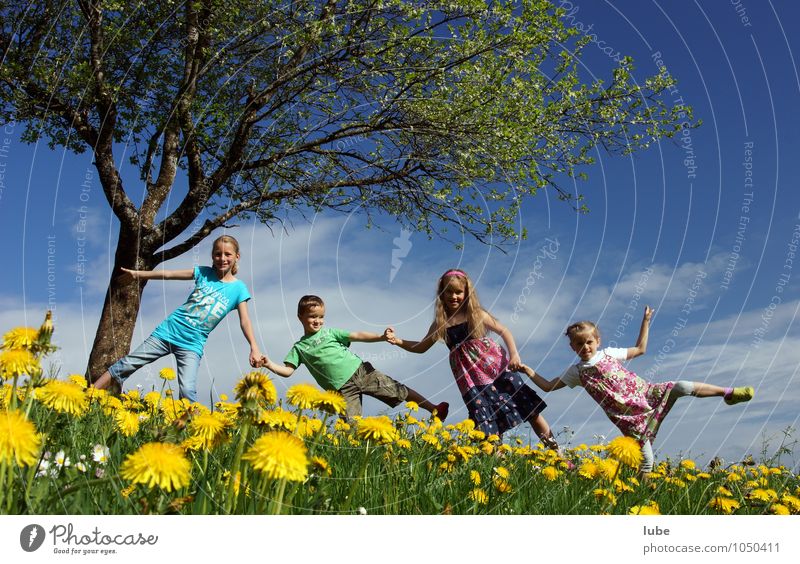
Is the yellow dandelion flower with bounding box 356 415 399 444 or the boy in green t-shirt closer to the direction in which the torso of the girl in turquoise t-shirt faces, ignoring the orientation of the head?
the yellow dandelion flower

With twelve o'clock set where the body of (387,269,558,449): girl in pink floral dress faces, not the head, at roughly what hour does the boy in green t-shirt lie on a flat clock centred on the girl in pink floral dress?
The boy in green t-shirt is roughly at 3 o'clock from the girl in pink floral dress.

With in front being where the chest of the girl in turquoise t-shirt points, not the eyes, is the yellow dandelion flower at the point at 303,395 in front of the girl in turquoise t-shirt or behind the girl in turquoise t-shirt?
in front

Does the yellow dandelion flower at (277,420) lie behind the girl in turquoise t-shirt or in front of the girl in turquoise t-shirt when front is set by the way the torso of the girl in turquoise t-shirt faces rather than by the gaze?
in front

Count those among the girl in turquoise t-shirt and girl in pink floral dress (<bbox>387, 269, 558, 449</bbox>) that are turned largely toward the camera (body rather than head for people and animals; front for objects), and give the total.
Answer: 2

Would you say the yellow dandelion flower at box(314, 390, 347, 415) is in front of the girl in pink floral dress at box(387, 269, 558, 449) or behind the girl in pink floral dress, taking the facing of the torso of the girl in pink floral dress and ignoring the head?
in front

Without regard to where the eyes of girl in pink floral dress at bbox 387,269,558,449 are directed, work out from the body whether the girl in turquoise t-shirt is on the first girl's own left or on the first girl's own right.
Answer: on the first girl's own right
